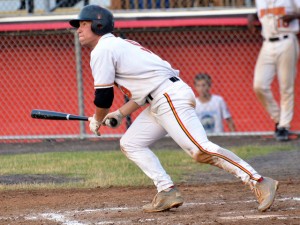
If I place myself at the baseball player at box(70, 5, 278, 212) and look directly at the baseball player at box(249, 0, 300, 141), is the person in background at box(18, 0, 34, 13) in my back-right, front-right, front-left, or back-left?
front-left

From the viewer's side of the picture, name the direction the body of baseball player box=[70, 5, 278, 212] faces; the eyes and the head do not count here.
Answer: to the viewer's left

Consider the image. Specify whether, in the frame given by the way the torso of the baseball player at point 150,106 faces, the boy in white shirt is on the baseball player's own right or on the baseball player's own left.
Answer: on the baseball player's own right

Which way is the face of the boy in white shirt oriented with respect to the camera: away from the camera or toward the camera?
toward the camera

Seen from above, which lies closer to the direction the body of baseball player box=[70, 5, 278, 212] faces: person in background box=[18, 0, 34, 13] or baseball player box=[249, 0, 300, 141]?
the person in background
